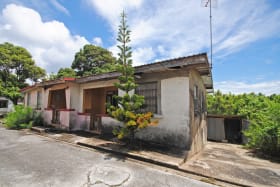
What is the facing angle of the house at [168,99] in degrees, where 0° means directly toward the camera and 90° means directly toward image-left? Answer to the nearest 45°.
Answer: approximately 45°

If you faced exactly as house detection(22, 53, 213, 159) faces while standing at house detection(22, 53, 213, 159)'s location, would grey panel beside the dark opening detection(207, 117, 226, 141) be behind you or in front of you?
behind

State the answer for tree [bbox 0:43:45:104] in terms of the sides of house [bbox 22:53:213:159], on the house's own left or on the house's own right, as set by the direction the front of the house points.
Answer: on the house's own right

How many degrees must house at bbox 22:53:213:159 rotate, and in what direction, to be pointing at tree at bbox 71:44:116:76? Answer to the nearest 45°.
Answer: approximately 135° to its right

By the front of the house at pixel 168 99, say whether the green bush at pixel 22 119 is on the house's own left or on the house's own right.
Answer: on the house's own right
